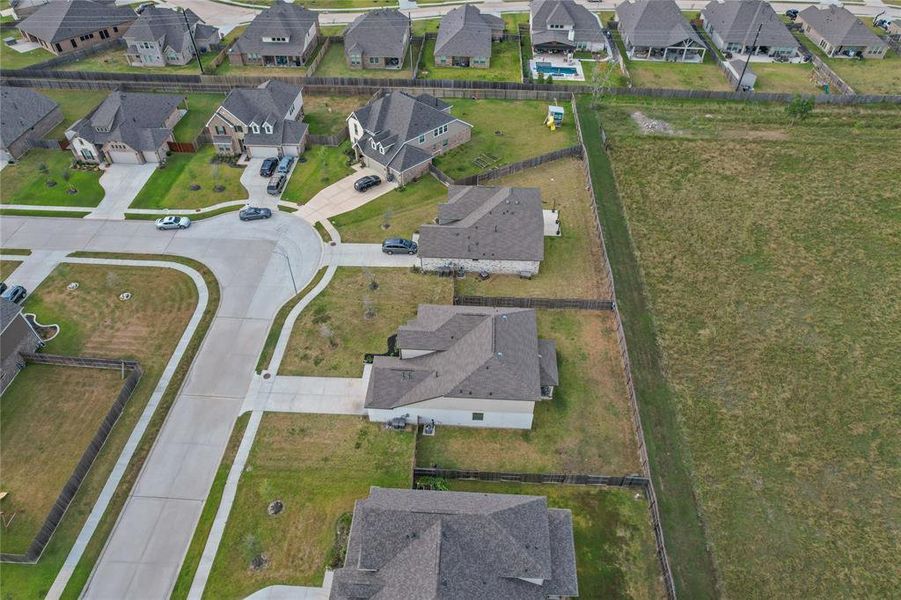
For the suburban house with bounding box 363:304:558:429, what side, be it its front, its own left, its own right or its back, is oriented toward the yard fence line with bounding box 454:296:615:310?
right

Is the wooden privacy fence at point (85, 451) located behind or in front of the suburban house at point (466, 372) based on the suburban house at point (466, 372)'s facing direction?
in front

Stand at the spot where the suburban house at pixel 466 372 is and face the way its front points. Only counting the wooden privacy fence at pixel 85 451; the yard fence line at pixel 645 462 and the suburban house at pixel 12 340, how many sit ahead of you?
2

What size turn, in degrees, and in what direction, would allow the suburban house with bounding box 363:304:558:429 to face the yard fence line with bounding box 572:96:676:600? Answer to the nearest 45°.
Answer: approximately 180°

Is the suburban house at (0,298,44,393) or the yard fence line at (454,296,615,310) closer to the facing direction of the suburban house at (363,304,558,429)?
the suburban house

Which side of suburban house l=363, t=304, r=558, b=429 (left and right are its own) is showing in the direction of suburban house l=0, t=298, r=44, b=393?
front

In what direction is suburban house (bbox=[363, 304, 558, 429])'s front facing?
to the viewer's left

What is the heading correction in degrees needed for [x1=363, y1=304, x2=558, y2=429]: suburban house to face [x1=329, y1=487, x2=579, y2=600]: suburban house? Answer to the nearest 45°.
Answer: approximately 90° to its left

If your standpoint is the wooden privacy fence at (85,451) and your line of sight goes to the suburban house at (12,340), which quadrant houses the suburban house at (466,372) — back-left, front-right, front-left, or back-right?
back-right

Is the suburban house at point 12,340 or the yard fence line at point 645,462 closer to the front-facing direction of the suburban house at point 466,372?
the suburban house
